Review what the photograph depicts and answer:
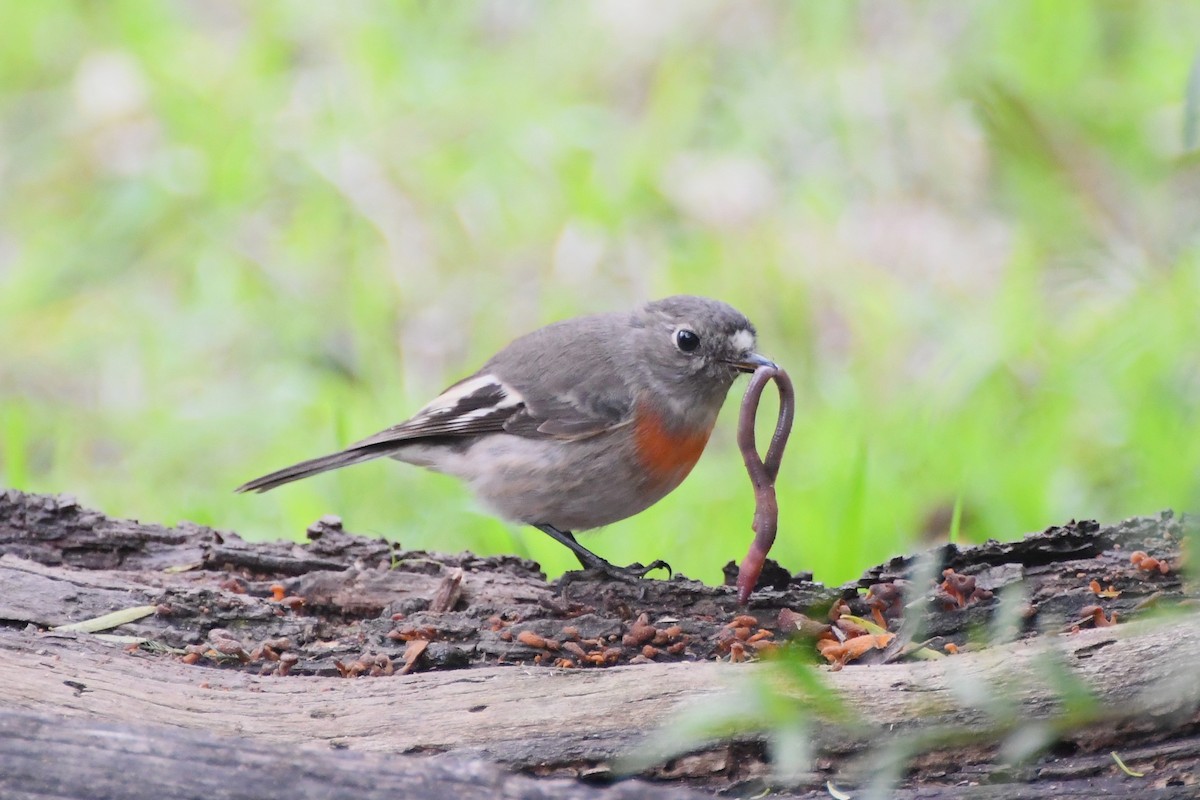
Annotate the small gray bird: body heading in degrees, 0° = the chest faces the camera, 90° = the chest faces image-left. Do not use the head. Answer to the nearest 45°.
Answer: approximately 270°
